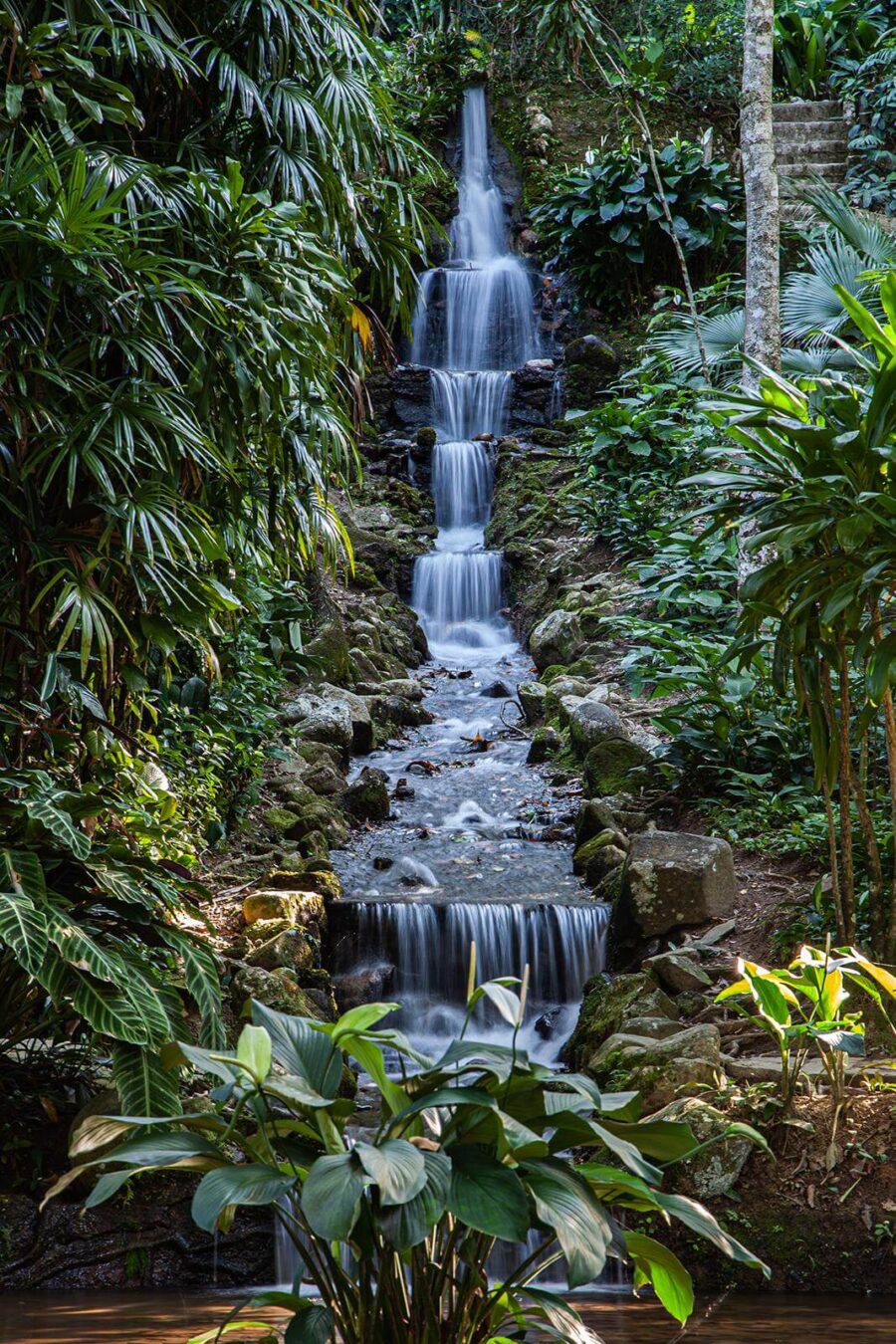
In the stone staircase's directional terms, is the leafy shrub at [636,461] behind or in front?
in front

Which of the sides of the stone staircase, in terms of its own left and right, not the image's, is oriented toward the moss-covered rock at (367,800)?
front

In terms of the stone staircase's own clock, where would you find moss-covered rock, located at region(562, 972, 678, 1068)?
The moss-covered rock is roughly at 12 o'clock from the stone staircase.

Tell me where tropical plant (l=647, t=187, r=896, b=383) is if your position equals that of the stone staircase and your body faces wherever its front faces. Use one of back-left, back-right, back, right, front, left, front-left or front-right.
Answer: front

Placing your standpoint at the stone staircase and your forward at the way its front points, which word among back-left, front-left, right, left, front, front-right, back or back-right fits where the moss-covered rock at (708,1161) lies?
front

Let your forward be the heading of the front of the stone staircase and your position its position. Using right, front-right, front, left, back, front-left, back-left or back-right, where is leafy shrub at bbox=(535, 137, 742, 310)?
front-right

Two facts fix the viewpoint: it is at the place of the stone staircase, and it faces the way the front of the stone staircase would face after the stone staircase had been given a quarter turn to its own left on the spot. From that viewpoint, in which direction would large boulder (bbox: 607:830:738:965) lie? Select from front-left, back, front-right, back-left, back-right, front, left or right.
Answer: right

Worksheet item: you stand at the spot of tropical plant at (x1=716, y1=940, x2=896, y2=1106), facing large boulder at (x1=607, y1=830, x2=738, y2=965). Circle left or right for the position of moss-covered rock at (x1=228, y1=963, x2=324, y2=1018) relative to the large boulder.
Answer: left

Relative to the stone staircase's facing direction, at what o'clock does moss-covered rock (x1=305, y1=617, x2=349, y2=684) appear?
The moss-covered rock is roughly at 1 o'clock from the stone staircase.

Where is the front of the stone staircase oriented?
toward the camera

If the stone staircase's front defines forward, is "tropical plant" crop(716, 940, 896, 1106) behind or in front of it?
in front

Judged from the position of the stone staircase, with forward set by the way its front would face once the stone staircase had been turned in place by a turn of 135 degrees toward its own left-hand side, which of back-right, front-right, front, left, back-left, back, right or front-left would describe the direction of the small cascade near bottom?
back-right

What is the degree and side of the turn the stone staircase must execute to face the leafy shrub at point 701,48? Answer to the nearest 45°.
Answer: approximately 135° to its right

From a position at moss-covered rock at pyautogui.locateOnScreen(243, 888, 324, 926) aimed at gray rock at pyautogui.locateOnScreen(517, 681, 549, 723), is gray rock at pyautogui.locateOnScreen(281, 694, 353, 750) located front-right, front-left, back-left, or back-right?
front-left
